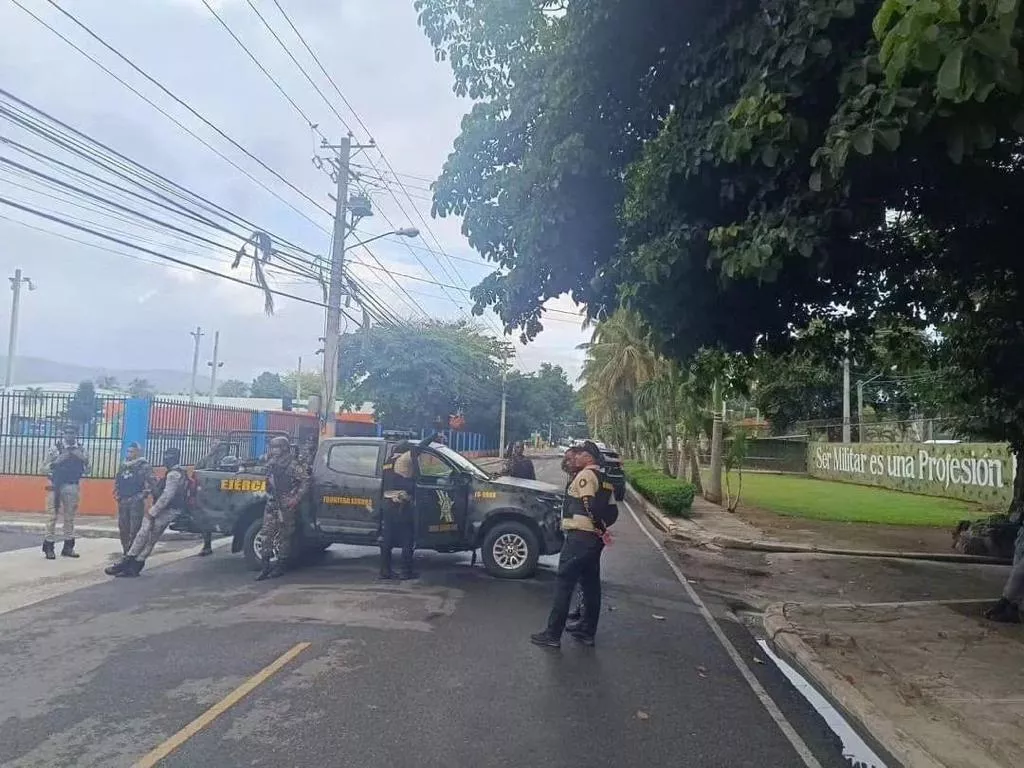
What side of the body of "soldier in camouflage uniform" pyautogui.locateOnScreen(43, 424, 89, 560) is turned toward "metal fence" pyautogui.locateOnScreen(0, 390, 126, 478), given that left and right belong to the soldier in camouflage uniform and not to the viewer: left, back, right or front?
back

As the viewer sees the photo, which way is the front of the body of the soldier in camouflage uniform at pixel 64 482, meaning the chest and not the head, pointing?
toward the camera

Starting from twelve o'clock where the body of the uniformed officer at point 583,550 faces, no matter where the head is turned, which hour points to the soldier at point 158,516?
the soldier at point 158,516 is roughly at 1 o'clock from the uniformed officer at point 583,550.

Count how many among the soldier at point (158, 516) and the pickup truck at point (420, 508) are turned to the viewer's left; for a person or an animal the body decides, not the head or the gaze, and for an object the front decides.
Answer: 1

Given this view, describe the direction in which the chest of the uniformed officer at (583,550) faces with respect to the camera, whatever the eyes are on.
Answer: to the viewer's left

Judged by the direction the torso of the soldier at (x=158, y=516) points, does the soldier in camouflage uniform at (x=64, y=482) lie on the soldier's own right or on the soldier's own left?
on the soldier's own right

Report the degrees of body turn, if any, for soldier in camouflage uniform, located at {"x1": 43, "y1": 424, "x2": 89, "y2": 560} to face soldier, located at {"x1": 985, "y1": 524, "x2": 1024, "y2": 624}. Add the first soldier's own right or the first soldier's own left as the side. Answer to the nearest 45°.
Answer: approximately 45° to the first soldier's own left

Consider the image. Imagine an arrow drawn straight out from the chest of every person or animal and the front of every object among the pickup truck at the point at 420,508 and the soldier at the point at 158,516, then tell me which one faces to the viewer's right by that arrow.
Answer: the pickup truck

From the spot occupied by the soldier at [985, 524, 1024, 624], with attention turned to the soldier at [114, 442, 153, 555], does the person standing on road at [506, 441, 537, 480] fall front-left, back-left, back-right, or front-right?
front-right

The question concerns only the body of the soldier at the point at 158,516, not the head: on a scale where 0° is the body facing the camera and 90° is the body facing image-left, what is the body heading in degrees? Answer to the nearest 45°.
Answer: approximately 90°

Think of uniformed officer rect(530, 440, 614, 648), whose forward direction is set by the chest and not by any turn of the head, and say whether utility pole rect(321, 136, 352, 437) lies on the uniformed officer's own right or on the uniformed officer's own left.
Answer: on the uniformed officer's own right

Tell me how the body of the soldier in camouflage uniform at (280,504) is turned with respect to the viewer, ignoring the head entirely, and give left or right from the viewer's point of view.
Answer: facing the viewer and to the left of the viewer

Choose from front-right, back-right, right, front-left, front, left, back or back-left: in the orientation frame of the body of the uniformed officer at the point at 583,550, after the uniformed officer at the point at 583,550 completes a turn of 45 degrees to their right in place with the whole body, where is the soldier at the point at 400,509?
front

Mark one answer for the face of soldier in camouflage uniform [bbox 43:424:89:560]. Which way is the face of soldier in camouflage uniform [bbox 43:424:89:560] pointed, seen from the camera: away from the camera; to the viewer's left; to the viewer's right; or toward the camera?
toward the camera
